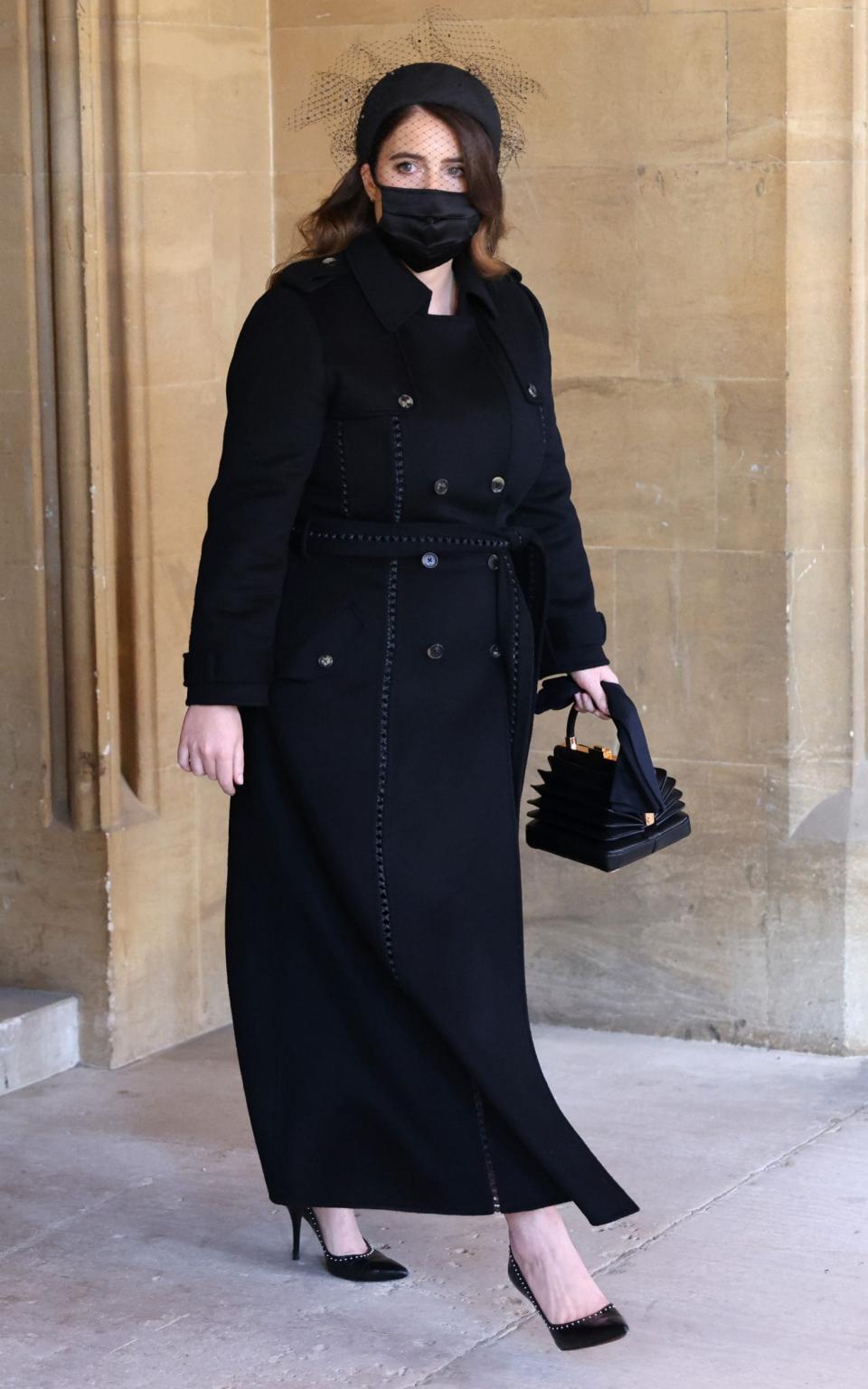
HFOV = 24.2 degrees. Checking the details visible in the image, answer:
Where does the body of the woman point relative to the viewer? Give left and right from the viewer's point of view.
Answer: facing the viewer and to the right of the viewer

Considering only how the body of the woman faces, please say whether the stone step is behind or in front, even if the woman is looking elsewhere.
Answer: behind
